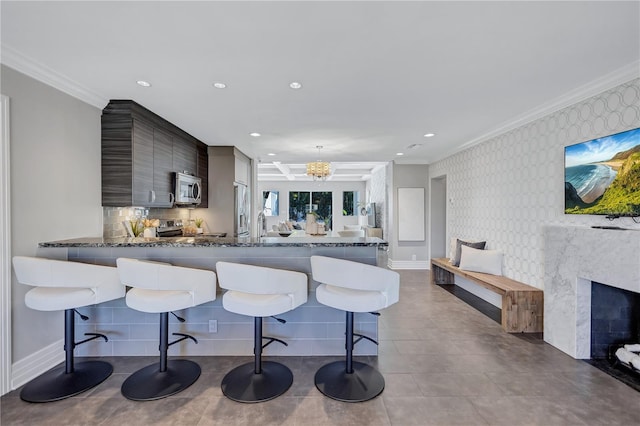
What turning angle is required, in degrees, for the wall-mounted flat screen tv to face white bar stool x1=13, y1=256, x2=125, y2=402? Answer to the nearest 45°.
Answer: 0° — it already faces it

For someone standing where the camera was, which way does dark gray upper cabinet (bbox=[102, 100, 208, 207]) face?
facing the viewer and to the right of the viewer

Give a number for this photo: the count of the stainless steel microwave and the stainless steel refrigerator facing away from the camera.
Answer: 0

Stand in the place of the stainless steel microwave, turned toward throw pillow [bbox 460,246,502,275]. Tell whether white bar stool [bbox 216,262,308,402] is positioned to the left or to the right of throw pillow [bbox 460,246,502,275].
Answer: right

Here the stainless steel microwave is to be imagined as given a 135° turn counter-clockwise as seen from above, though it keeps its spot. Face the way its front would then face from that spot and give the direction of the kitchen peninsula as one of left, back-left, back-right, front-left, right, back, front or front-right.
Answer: back

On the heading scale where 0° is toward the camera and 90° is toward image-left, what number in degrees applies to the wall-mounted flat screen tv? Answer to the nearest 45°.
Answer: approximately 45°

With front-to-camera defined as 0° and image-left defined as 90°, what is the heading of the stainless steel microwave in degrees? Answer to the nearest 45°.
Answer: approximately 315°

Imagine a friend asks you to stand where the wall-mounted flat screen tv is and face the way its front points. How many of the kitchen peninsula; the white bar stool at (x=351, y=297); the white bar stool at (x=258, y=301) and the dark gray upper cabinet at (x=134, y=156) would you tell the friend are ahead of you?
4

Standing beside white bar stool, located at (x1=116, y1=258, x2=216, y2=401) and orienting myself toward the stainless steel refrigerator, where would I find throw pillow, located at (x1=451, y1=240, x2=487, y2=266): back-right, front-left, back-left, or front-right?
front-right

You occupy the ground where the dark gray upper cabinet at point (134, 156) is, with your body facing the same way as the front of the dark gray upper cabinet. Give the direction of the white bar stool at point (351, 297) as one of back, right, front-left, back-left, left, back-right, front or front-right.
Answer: front
